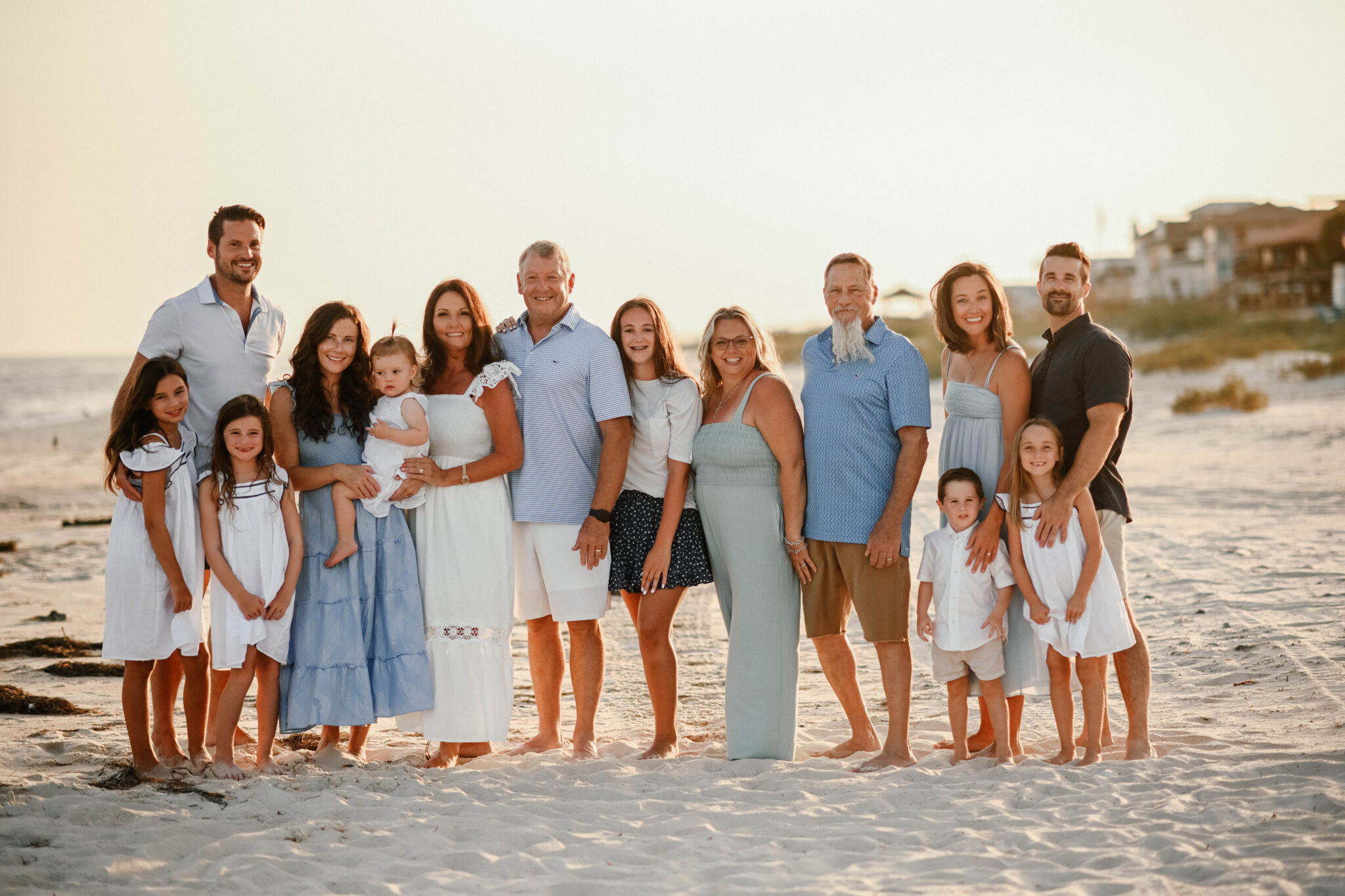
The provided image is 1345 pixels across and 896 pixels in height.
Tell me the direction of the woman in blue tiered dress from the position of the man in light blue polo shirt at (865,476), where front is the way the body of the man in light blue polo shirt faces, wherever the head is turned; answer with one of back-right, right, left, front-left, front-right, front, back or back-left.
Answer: front-right

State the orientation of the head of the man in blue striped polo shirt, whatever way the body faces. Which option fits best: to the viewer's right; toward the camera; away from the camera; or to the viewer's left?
toward the camera

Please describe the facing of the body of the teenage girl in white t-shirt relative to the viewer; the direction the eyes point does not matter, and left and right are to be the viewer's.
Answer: facing the viewer and to the left of the viewer

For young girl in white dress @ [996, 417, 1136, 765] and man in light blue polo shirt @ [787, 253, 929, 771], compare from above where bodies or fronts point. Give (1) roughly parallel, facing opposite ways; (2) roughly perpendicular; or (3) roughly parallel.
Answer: roughly parallel

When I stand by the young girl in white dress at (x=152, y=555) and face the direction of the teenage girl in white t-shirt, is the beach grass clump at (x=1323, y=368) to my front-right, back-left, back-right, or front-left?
front-left

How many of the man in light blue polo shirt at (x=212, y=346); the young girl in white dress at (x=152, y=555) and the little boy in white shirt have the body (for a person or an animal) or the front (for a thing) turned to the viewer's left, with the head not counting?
0

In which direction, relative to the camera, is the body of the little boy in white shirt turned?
toward the camera

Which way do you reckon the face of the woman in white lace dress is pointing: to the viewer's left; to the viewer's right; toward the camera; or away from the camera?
toward the camera

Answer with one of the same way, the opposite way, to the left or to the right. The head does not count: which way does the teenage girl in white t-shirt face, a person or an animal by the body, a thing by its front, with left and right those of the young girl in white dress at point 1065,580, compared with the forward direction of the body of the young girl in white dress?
the same way

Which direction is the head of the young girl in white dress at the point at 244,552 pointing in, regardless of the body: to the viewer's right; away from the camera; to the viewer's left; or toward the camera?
toward the camera

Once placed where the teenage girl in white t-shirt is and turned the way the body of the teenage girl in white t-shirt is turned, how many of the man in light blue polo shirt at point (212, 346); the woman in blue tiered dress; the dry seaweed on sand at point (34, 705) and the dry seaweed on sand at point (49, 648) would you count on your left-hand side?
0

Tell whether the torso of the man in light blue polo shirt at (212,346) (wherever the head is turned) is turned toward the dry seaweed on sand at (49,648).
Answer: no

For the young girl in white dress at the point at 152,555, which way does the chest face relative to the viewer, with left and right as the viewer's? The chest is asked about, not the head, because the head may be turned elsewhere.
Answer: facing the viewer and to the right of the viewer

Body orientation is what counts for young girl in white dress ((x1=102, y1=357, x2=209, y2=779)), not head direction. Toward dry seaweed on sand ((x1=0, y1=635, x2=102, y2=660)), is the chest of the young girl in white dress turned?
no

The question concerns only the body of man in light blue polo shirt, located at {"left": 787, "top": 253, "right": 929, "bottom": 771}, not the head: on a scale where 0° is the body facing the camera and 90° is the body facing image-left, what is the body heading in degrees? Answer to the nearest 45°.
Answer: approximately 45°
